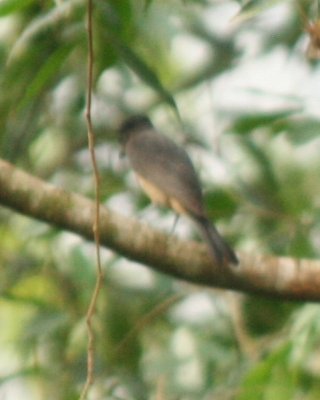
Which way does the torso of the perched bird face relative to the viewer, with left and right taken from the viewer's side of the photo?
facing away from the viewer and to the left of the viewer
